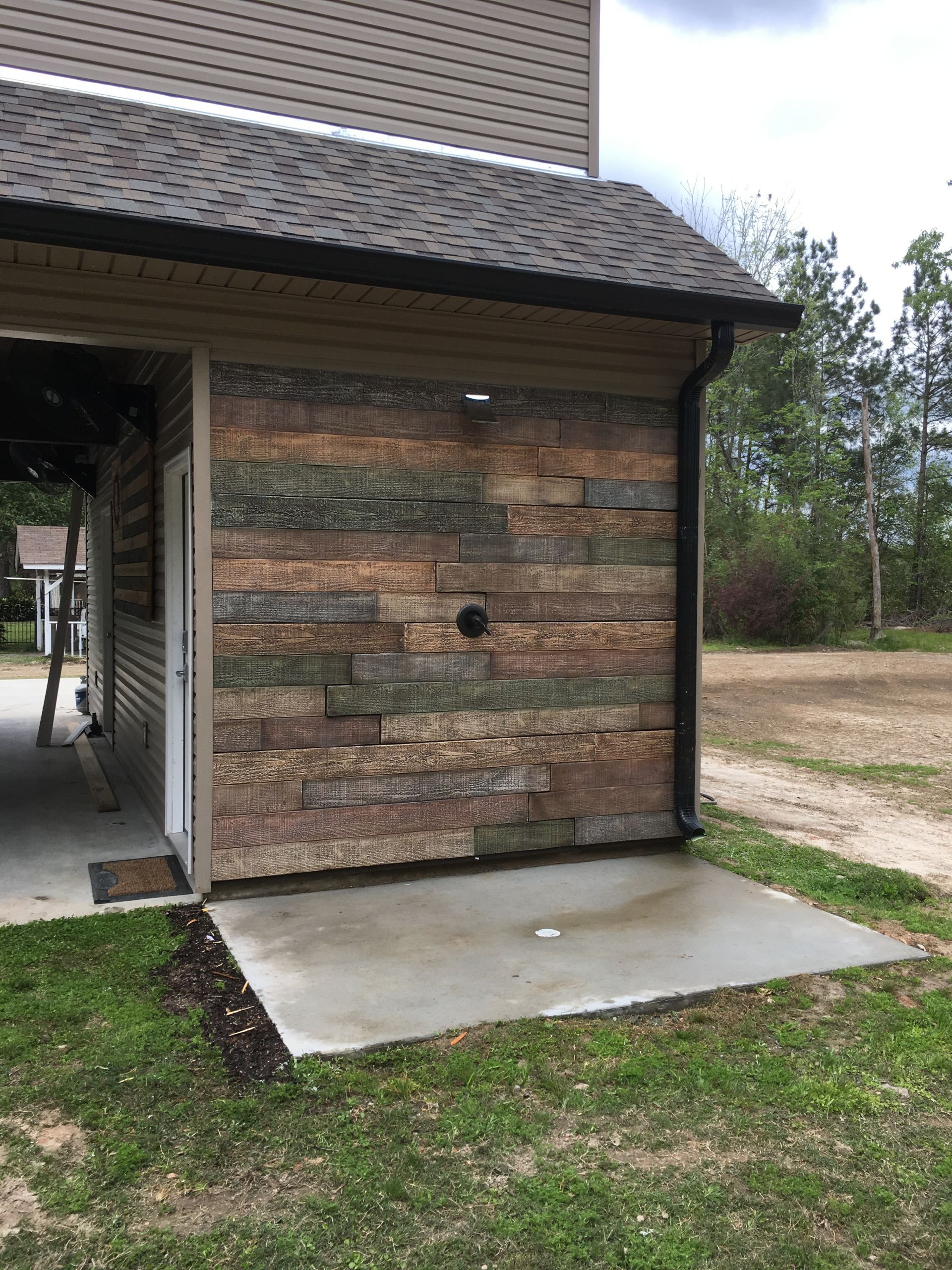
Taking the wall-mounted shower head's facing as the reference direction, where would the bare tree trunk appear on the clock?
The bare tree trunk is roughly at 7 o'clock from the wall-mounted shower head.

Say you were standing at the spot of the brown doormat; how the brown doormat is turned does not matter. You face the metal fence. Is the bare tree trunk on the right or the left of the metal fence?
right

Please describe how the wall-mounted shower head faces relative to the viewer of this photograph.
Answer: facing the viewer

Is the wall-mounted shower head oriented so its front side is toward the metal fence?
no

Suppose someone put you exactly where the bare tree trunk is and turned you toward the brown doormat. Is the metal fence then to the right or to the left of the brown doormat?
right

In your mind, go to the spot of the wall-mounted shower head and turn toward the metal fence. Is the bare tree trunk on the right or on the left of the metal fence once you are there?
right
